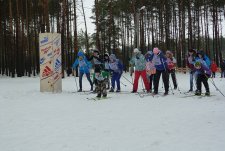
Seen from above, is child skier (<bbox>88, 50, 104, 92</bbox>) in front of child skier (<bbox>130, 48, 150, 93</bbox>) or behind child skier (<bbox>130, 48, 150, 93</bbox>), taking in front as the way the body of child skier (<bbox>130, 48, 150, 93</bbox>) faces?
in front

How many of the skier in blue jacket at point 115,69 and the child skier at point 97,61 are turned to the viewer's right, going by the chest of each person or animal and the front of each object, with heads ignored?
0

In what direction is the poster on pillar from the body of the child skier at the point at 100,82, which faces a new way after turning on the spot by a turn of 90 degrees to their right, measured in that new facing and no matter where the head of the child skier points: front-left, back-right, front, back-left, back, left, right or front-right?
front

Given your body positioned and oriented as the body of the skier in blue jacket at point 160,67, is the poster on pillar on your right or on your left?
on your right

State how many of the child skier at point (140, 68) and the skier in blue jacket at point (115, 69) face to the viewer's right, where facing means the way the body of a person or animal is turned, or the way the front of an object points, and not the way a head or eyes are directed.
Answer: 0

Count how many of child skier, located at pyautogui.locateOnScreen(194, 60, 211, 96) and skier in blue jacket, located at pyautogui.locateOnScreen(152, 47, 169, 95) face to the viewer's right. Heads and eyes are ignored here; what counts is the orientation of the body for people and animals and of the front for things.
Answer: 0

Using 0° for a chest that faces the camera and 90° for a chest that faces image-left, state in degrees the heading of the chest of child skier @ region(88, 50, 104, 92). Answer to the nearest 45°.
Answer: approximately 45°

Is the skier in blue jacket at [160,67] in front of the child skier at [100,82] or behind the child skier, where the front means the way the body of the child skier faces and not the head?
behind

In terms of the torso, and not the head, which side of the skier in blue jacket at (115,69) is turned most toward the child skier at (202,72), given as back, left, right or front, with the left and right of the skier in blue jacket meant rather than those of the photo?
left
